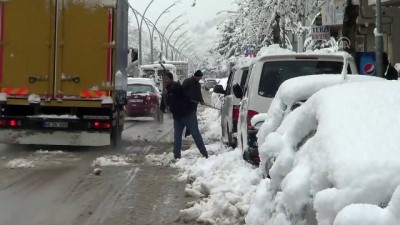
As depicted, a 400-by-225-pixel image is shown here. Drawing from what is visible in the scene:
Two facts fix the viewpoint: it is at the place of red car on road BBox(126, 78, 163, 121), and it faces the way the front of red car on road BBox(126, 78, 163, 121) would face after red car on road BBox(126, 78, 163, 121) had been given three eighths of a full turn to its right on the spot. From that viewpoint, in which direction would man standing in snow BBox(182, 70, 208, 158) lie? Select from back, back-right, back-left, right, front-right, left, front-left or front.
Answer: front-right

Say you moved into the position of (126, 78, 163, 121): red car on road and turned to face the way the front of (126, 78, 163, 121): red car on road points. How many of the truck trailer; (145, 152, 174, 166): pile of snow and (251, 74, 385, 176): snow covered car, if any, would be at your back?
3

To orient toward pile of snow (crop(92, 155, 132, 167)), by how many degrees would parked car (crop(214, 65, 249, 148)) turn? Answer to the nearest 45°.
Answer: approximately 135° to its left

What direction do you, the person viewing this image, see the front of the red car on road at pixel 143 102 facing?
facing away from the viewer

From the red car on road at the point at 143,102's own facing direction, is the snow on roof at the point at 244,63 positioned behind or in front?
behind

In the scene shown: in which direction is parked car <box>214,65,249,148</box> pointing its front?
away from the camera

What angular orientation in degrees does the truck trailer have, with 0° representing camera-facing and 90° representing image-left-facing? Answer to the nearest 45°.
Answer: approximately 180°

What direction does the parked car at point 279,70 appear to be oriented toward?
away from the camera

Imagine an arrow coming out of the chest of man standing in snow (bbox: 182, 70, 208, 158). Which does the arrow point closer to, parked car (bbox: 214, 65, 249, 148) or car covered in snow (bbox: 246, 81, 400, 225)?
the parked car

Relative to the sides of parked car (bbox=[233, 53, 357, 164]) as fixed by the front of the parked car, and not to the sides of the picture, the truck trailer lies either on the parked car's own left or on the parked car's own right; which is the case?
on the parked car's own left

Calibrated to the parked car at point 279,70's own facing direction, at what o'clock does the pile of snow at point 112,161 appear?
The pile of snow is roughly at 8 o'clock from the parked car.

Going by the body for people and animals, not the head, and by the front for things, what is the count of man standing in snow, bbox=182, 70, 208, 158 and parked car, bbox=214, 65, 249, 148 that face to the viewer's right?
1
